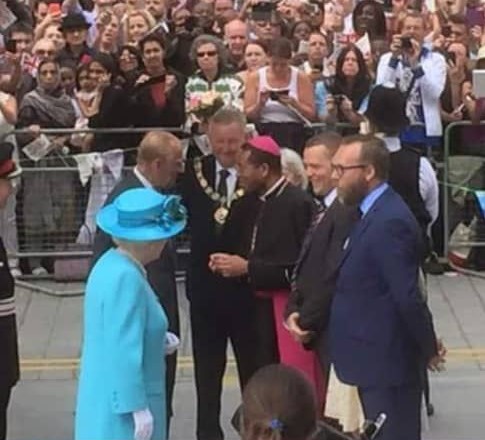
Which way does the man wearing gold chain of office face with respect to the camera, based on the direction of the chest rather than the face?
toward the camera

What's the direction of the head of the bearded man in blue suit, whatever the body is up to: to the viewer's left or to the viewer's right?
to the viewer's left

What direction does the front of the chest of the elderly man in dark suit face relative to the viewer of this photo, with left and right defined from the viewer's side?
facing to the right of the viewer

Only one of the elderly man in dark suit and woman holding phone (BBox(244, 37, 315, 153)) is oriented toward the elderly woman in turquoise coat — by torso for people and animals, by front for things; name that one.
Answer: the woman holding phone

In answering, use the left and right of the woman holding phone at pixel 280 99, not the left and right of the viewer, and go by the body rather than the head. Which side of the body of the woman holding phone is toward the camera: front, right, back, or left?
front

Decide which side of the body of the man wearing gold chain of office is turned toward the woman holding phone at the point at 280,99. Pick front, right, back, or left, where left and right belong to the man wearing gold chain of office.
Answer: back
